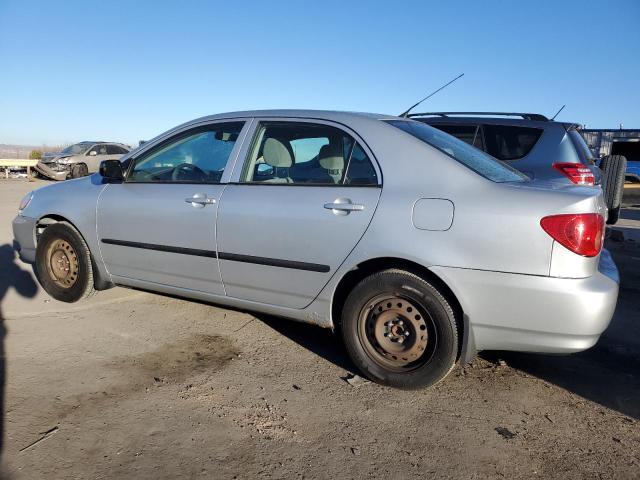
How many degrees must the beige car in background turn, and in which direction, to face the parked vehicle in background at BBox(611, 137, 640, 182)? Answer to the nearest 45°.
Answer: approximately 90° to its left

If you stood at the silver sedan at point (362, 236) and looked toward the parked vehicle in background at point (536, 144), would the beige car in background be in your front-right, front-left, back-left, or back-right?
front-left

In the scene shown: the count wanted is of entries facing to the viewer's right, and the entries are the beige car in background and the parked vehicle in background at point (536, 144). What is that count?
0

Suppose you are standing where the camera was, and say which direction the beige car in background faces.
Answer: facing the viewer and to the left of the viewer

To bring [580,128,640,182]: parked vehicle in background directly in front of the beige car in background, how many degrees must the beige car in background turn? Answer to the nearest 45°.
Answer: approximately 90° to its left

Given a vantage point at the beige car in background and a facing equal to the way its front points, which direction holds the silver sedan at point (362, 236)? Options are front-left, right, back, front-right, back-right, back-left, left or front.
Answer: front-left

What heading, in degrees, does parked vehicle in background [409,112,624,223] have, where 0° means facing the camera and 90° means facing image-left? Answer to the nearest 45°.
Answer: approximately 135°
